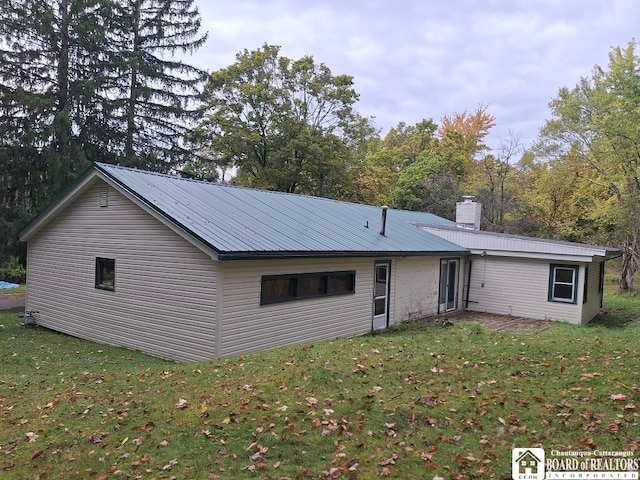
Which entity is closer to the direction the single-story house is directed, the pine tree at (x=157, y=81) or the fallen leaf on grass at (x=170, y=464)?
the fallen leaf on grass

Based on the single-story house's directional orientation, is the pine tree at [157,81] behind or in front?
behind

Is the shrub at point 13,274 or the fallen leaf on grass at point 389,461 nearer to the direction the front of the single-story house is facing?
the fallen leaf on grass

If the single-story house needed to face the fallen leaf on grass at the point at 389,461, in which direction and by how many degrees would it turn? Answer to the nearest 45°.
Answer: approximately 45° to its right

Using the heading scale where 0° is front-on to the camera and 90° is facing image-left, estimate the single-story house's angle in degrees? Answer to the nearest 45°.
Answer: approximately 315°

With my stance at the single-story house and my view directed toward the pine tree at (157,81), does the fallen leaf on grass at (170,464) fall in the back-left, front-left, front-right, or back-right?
back-left

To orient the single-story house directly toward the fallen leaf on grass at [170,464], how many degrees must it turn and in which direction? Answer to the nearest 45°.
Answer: approximately 45° to its right
